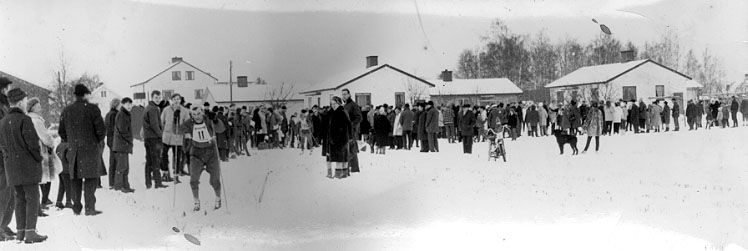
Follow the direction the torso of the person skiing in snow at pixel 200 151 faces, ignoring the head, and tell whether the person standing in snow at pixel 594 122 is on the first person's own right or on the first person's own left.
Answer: on the first person's own left

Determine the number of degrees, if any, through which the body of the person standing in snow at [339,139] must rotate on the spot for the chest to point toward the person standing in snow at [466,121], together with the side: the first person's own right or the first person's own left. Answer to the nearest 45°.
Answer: approximately 135° to the first person's own left

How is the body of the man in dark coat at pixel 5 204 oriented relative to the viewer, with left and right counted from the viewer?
facing to the right of the viewer

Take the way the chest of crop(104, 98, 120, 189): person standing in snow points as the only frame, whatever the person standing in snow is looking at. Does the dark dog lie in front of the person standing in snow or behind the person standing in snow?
in front

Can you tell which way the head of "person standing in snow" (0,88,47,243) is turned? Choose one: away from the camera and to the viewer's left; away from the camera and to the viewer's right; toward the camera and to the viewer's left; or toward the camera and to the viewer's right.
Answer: away from the camera and to the viewer's right

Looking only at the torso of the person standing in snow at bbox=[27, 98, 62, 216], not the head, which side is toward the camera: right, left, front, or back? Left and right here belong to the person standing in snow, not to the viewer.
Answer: right

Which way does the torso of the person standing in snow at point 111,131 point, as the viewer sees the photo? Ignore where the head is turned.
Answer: to the viewer's right
